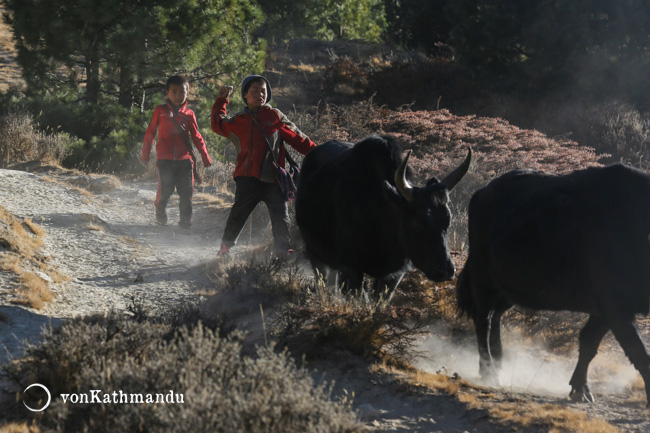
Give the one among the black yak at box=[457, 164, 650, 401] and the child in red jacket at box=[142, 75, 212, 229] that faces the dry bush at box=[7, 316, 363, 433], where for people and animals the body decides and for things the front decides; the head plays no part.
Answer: the child in red jacket

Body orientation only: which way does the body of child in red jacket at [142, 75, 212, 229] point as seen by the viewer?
toward the camera

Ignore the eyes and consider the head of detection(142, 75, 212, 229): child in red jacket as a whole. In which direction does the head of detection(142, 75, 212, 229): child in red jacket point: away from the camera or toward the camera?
toward the camera

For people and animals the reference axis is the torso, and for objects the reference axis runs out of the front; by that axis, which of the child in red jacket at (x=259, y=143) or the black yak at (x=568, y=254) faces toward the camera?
the child in red jacket

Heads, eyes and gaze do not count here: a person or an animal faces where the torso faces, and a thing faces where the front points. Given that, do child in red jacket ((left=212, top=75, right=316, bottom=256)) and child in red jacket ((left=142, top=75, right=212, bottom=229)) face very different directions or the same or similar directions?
same or similar directions

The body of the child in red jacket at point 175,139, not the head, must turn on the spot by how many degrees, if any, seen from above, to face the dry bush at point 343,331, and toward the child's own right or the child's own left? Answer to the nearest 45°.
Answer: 0° — they already face it

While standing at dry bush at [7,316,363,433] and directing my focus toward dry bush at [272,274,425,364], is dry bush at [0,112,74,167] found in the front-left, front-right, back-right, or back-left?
front-left

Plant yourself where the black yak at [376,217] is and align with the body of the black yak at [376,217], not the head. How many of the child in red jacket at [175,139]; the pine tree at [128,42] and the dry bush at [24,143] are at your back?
3

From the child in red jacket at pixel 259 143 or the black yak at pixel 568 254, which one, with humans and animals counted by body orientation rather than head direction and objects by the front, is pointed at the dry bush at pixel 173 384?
the child in red jacket

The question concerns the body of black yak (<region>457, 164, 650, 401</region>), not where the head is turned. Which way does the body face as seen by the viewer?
to the viewer's right

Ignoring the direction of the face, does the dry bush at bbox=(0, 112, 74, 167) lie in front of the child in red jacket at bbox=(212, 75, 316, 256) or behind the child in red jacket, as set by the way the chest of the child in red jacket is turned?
behind

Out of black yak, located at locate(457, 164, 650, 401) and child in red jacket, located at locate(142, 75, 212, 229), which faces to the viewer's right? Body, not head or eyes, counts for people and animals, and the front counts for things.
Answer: the black yak

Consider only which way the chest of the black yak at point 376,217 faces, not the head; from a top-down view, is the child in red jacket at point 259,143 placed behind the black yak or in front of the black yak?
behind

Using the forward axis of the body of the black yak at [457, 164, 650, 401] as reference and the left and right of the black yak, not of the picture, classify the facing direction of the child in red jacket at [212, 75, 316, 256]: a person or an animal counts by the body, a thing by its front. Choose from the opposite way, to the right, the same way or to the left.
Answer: to the right

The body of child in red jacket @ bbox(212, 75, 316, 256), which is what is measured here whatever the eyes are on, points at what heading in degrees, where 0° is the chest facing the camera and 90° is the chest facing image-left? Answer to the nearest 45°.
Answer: approximately 0°

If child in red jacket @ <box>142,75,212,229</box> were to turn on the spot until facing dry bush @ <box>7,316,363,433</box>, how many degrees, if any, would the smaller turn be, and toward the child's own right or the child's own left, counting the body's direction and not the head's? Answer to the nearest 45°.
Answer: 0° — they already face it
